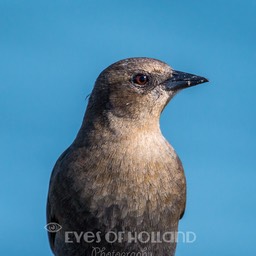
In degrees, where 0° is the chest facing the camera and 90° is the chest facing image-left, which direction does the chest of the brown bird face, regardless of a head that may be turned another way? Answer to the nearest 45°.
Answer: approximately 315°
